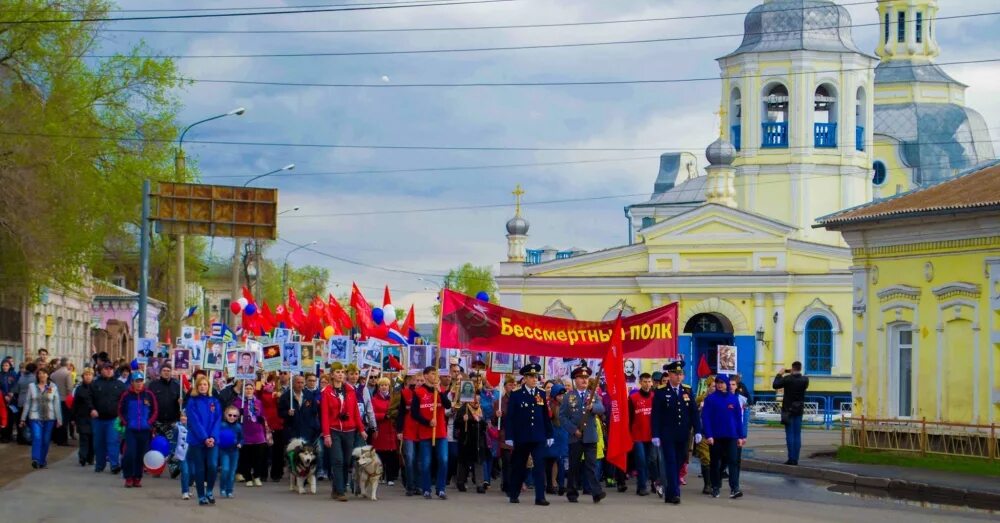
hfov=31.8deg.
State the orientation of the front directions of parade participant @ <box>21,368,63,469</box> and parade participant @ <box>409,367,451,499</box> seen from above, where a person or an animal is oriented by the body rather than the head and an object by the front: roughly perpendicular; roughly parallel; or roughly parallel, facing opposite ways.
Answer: roughly parallel

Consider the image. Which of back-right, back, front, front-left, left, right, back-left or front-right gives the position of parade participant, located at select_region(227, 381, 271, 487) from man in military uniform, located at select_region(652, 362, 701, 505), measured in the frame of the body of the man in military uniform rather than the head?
right

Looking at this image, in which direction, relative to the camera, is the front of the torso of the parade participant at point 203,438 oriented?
toward the camera

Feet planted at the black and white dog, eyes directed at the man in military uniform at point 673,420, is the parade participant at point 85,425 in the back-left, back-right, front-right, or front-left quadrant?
back-left

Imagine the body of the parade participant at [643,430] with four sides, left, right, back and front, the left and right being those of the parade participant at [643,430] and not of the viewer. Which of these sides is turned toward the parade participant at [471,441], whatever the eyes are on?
right

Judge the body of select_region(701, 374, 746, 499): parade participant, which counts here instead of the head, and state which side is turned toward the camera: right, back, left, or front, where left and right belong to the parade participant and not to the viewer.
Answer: front

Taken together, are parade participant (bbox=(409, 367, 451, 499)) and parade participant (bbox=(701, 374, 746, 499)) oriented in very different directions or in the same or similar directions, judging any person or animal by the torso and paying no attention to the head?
same or similar directions

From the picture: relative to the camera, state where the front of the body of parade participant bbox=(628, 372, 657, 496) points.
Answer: toward the camera

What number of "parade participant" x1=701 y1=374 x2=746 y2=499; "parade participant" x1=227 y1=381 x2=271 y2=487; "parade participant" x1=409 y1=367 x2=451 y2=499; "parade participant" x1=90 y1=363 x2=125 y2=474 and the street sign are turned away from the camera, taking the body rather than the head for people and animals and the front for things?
1

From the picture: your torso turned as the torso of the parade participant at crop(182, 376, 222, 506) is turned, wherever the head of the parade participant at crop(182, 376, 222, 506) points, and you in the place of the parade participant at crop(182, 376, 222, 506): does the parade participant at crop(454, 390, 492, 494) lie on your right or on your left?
on your left

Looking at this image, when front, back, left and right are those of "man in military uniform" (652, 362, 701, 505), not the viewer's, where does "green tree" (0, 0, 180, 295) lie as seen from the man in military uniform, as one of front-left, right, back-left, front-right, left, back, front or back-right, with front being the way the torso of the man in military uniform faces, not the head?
back-right

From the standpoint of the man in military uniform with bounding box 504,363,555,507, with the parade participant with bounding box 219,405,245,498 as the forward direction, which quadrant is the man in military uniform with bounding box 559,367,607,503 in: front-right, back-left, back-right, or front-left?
back-right

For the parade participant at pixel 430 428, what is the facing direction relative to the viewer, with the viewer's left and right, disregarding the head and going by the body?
facing the viewer

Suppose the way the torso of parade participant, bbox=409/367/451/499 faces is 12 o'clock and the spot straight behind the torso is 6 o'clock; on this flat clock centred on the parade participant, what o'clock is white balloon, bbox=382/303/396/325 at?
The white balloon is roughly at 6 o'clock from the parade participant.
